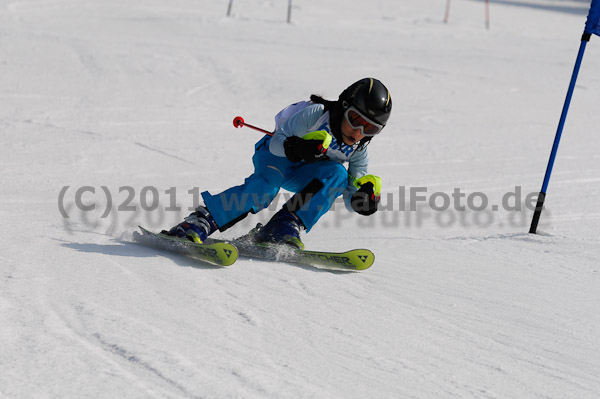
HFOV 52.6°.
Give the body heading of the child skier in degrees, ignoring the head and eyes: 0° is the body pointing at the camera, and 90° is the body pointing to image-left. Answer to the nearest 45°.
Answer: approximately 315°

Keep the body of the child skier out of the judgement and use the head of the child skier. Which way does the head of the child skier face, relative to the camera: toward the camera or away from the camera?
toward the camera
